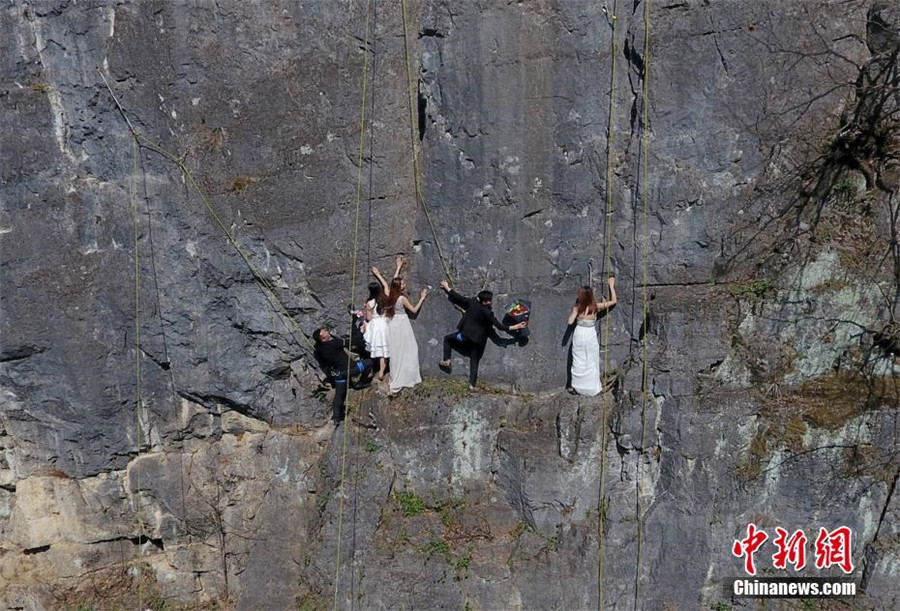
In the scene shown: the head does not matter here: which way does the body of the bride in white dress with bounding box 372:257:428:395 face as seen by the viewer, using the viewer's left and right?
facing away from the viewer and to the right of the viewer

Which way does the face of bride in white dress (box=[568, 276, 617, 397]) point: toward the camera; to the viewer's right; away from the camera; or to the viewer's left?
away from the camera

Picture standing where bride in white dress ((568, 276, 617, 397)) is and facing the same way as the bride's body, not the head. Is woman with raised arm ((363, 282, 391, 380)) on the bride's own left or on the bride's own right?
on the bride's own left

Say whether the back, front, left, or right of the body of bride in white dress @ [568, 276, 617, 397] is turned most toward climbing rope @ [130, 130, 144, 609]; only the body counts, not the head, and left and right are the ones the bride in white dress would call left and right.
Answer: left

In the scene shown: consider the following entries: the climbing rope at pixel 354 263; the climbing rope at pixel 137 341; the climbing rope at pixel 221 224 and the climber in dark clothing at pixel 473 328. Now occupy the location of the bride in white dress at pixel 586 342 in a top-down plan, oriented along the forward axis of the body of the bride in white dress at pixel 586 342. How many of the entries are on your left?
4

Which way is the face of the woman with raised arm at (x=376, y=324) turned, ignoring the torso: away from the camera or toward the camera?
away from the camera

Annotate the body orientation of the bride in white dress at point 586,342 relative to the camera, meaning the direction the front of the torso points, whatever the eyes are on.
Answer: away from the camera
